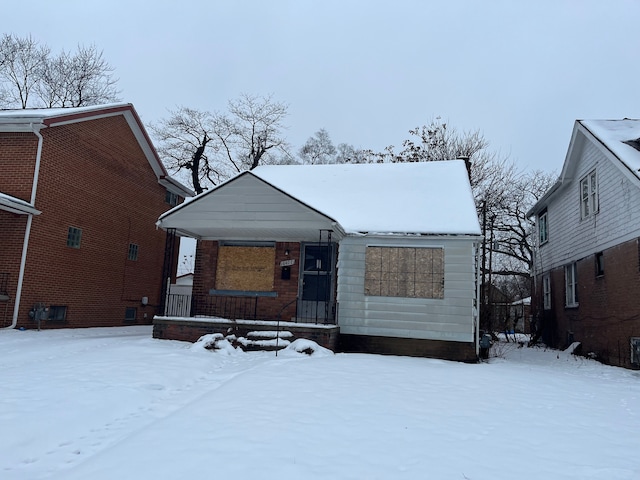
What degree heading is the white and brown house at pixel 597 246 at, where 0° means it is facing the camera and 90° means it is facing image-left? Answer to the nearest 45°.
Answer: approximately 315°

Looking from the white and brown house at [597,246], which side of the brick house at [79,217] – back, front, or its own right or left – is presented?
left

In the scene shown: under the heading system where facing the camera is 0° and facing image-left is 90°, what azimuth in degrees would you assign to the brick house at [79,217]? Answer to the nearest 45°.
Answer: approximately 45°

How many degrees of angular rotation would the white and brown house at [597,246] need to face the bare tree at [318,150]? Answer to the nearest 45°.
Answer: approximately 180°

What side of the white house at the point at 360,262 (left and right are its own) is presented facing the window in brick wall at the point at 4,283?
right

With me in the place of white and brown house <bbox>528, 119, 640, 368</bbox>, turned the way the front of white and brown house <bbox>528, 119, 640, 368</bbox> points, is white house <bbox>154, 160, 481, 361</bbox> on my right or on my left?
on my right

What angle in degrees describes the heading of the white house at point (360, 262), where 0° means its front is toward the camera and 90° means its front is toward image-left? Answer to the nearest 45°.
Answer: approximately 0°

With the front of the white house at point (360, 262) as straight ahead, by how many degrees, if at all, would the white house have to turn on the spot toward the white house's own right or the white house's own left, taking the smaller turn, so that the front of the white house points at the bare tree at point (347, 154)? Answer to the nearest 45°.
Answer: approximately 180°
